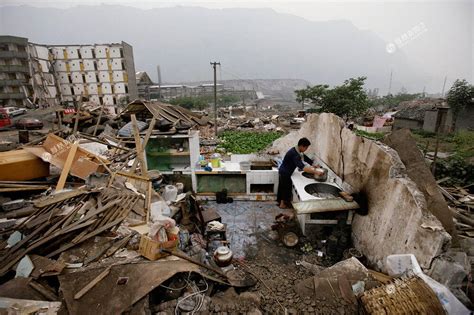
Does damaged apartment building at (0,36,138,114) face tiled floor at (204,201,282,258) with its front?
yes

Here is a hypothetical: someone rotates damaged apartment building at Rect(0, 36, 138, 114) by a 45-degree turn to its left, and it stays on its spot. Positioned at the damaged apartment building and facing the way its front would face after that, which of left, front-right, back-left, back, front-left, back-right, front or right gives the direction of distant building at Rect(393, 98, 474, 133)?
front

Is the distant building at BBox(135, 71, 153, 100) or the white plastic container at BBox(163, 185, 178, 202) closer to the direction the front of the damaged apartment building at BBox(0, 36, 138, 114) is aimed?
the white plastic container

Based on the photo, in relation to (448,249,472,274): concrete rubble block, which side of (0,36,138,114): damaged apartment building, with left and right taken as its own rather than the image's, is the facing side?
front

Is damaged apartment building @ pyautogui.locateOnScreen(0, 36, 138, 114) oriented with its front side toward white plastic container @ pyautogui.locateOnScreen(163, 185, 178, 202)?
yes

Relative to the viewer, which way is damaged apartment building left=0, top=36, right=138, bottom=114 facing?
toward the camera

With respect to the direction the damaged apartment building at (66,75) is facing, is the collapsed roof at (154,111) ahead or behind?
ahead

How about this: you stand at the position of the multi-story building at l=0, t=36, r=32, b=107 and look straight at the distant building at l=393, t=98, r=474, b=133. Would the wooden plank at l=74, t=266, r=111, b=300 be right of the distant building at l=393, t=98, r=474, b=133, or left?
right

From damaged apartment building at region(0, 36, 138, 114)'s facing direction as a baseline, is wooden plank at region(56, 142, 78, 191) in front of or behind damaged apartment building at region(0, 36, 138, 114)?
in front

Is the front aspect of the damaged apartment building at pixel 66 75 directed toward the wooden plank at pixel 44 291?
yes

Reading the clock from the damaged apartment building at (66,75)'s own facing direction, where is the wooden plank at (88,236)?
The wooden plank is roughly at 12 o'clock from the damaged apartment building.

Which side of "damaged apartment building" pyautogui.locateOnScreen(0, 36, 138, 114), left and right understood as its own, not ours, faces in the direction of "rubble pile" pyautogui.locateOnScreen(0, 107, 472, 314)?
front

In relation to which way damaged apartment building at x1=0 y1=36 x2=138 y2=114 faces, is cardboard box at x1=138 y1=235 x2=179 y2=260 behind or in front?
in front

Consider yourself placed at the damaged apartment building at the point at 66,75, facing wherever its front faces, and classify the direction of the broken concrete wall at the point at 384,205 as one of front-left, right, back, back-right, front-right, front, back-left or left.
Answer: front
